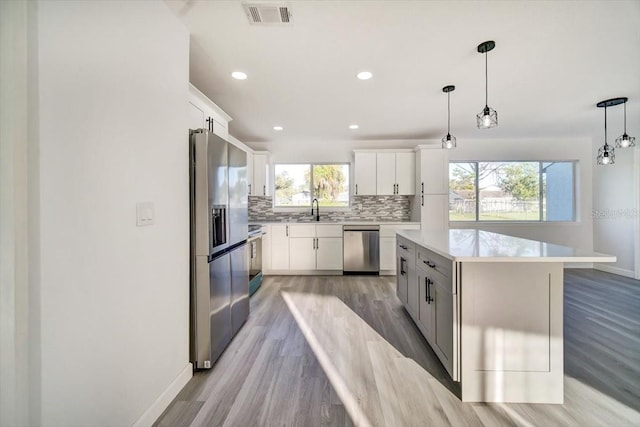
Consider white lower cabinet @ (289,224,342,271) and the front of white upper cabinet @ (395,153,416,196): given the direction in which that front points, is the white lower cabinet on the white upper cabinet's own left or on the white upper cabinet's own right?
on the white upper cabinet's own right

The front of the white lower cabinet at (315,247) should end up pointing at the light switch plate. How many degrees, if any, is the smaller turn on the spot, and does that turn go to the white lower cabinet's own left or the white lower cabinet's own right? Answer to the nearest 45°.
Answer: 0° — it already faces it

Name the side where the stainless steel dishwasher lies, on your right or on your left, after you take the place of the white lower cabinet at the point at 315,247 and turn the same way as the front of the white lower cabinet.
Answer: on your left

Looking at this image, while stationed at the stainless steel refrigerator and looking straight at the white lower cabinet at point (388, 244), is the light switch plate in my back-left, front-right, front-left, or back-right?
back-right

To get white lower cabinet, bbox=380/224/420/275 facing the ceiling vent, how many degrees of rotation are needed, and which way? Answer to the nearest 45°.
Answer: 0° — it already faces it

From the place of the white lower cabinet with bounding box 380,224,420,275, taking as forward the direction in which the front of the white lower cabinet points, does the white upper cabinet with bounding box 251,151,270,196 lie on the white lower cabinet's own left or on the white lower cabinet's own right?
on the white lower cabinet's own right

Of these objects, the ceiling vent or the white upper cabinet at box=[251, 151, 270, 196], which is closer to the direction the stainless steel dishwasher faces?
the ceiling vent

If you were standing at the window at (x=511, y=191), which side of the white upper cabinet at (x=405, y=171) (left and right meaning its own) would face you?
left
